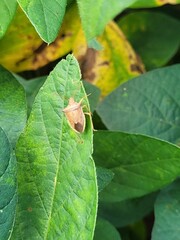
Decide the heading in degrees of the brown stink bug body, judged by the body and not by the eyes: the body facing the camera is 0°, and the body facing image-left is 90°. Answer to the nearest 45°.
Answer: approximately 180°

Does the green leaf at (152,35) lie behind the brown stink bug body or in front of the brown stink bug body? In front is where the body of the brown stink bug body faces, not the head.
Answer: in front
